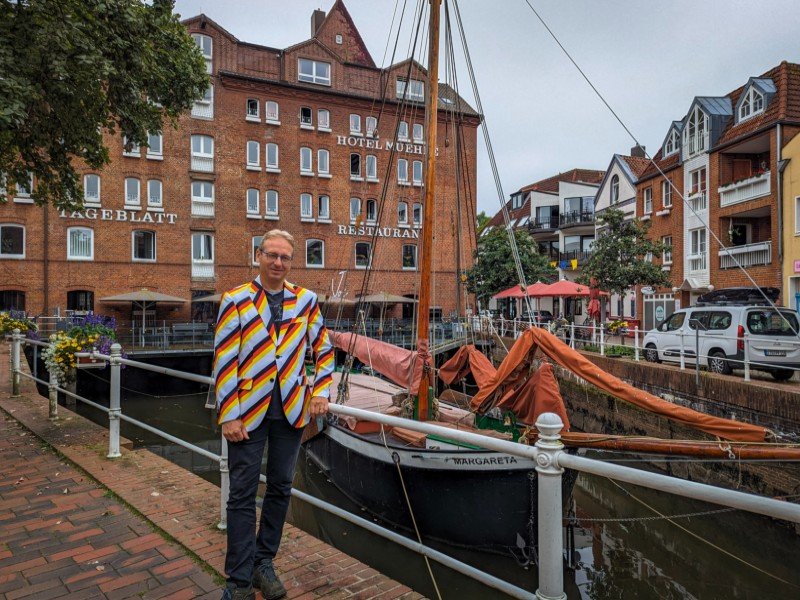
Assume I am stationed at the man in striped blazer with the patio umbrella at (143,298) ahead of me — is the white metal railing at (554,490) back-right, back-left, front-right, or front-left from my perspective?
back-right

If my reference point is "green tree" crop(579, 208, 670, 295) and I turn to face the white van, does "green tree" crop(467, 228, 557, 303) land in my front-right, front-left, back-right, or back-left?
back-right

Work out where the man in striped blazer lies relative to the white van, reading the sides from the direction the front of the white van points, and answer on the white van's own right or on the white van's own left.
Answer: on the white van's own left
